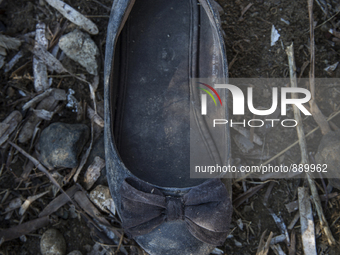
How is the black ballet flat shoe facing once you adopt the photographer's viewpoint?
facing the viewer

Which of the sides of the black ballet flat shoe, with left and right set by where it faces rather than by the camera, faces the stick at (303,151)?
left

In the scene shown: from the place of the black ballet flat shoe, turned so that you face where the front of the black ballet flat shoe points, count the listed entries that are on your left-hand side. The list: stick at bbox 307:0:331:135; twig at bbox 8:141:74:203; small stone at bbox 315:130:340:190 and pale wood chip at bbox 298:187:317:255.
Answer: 3

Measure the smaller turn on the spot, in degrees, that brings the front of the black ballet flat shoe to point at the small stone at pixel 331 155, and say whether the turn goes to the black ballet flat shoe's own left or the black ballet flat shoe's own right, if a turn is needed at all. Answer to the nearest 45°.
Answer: approximately 90° to the black ballet flat shoe's own left

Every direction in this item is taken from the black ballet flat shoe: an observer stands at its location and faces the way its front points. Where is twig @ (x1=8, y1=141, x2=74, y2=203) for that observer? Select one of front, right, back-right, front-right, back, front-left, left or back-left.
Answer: right

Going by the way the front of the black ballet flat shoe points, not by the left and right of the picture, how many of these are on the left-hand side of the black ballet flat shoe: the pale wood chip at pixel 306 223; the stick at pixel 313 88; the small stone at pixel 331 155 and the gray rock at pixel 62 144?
3

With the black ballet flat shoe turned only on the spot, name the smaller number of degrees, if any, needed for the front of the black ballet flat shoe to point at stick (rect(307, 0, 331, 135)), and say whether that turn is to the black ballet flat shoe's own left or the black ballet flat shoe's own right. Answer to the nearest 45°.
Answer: approximately 90° to the black ballet flat shoe's own left

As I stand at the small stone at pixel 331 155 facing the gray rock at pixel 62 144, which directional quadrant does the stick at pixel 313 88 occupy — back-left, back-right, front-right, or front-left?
front-right

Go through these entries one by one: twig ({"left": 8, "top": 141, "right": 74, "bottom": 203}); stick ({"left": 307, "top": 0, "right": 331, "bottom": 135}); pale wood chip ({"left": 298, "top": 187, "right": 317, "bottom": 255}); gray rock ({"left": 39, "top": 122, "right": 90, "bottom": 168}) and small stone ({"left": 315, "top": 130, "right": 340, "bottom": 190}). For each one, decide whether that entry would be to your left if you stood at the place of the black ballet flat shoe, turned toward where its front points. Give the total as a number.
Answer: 3

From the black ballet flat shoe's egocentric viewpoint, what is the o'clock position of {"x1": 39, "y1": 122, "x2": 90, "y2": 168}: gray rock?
The gray rock is roughly at 3 o'clock from the black ballet flat shoe.
